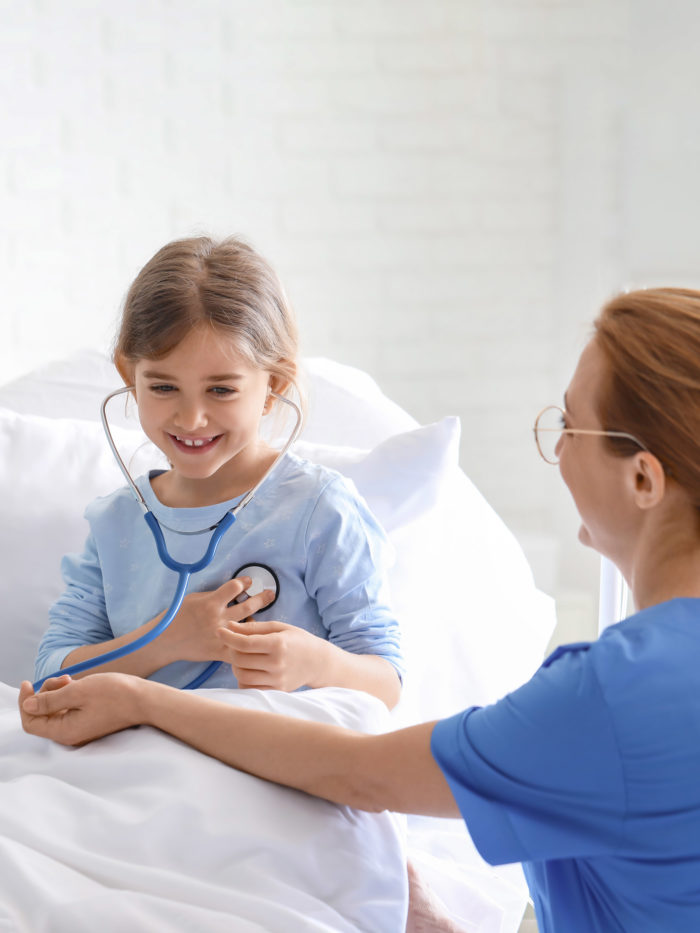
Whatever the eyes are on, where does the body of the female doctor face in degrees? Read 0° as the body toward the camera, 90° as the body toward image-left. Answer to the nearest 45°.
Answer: approximately 135°

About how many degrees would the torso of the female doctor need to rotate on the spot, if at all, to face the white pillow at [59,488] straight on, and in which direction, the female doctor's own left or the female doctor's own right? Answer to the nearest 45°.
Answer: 0° — they already face it
